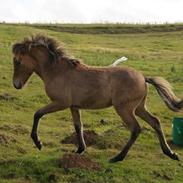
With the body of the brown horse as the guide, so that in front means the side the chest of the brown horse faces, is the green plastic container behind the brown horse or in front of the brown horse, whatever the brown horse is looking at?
behind

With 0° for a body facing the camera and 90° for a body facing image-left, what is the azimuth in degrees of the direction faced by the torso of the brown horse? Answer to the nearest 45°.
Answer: approximately 90°

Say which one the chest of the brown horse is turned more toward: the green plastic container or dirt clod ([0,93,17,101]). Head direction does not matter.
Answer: the dirt clod
